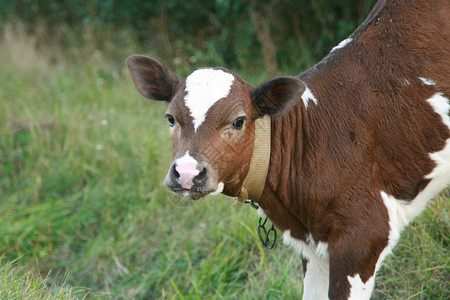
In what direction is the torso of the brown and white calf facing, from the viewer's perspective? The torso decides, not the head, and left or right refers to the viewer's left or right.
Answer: facing the viewer and to the left of the viewer
